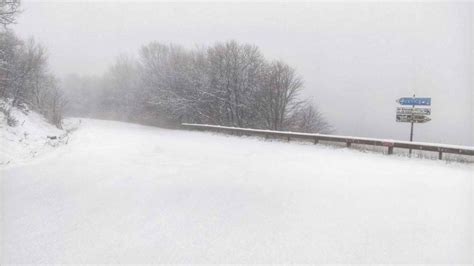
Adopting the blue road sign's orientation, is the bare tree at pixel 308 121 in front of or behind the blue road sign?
behind

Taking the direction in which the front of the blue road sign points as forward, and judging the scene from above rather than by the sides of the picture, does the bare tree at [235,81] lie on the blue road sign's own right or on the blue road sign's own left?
on the blue road sign's own right

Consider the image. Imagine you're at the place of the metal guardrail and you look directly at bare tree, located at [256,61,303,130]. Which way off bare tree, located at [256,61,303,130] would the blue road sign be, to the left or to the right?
right

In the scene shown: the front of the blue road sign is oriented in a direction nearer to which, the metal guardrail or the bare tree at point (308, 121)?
the metal guardrail

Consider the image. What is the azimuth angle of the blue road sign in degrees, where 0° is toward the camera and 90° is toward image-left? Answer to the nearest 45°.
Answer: approximately 0°

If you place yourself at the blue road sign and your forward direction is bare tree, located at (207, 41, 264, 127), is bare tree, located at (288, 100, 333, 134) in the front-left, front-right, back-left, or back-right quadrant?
front-right

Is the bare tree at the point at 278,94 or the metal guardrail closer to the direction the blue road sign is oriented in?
the metal guardrail

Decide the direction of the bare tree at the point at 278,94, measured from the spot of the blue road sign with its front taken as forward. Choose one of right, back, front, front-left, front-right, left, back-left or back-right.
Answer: back-right
